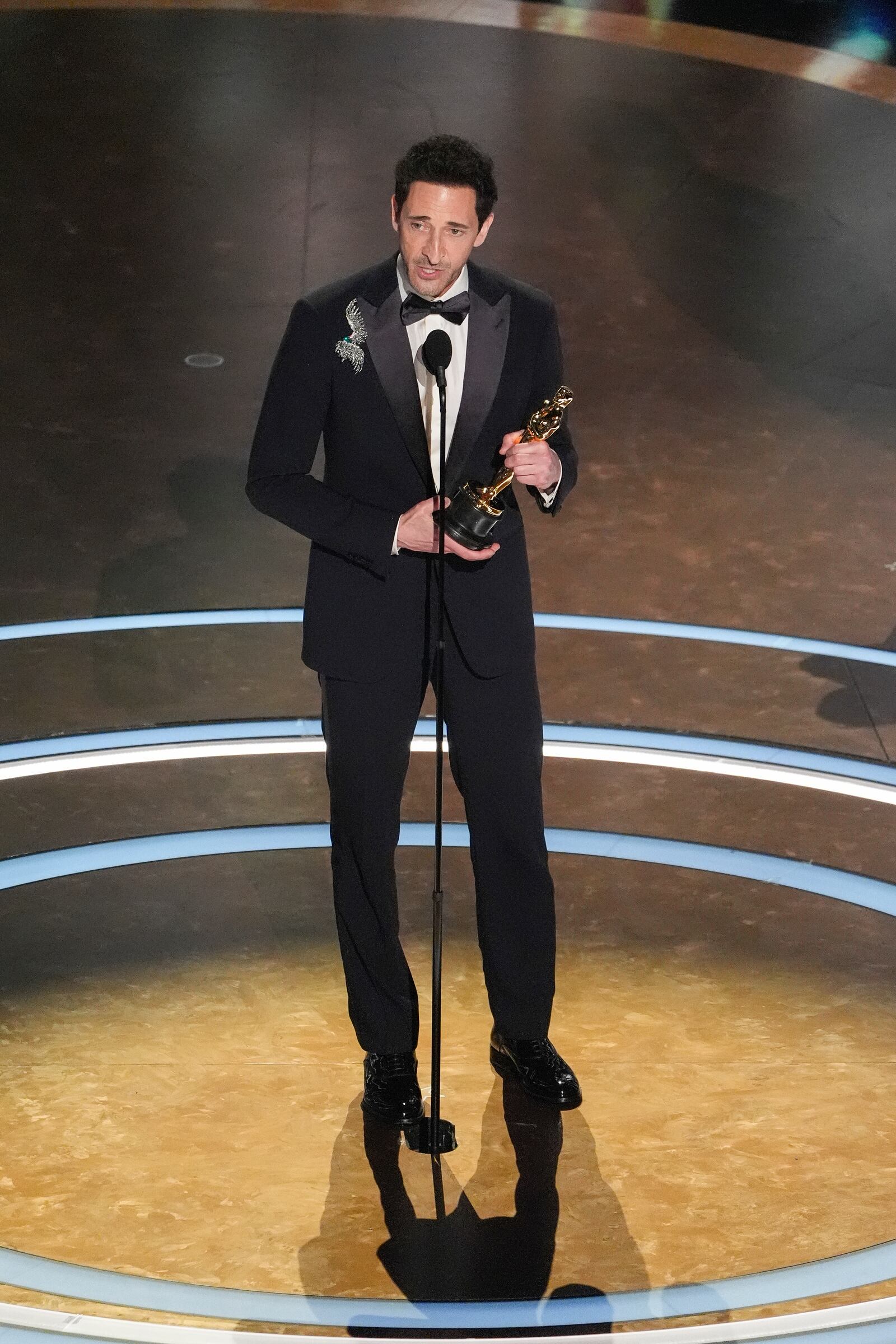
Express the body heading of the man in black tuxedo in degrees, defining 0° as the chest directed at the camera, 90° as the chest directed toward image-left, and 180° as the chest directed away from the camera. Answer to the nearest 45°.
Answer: approximately 0°
